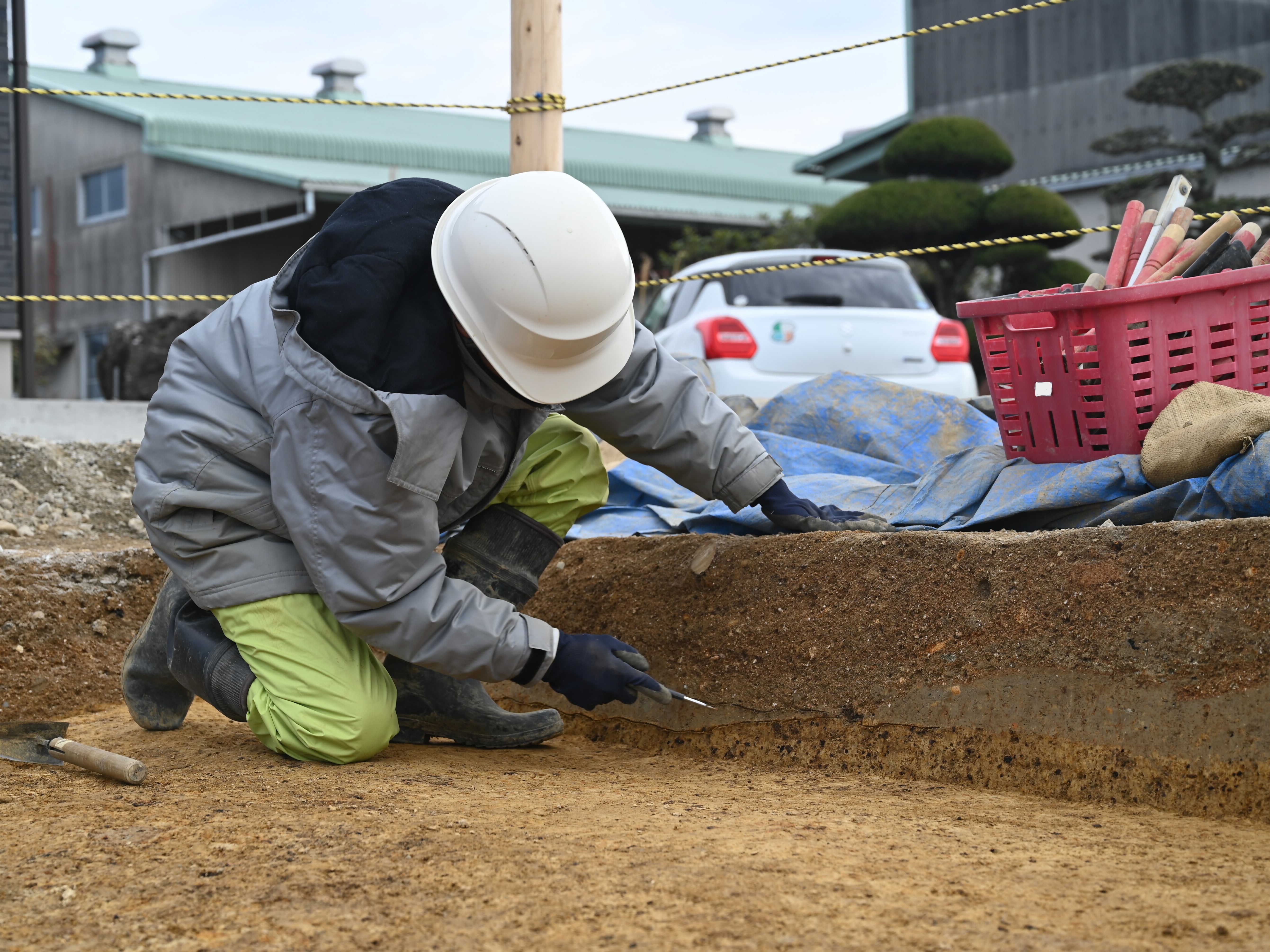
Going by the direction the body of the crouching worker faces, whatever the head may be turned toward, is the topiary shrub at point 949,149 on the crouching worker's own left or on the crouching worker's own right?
on the crouching worker's own left

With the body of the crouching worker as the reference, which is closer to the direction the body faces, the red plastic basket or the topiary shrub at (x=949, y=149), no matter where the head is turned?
the red plastic basket

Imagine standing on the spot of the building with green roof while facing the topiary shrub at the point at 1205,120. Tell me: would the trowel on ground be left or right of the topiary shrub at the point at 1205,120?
right

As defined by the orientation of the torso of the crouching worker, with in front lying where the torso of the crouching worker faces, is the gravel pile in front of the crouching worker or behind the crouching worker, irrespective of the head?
behind

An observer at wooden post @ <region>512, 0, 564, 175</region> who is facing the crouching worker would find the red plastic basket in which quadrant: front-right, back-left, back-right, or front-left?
front-left

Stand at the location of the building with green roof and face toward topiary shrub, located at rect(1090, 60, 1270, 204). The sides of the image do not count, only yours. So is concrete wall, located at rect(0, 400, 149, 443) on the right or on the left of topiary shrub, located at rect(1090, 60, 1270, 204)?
right

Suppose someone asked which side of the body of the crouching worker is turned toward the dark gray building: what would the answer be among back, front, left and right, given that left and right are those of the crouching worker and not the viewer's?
left

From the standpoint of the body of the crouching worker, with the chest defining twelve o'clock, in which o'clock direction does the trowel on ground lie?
The trowel on ground is roughly at 5 o'clock from the crouching worker.

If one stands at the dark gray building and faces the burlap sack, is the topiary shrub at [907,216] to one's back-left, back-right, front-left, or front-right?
front-right

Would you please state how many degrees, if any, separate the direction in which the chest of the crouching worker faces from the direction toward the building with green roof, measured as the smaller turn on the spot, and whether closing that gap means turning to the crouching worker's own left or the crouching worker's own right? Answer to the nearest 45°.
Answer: approximately 135° to the crouching worker's own left

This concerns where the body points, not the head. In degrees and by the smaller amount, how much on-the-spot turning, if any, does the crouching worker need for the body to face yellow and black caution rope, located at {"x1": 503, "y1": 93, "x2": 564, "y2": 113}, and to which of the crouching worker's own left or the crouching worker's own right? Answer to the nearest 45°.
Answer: approximately 135° to the crouching worker's own left

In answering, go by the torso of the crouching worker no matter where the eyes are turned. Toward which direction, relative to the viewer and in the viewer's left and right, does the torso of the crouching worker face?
facing the viewer and to the right of the viewer

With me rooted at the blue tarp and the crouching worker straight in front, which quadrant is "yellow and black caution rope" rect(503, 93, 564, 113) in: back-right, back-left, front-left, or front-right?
front-right

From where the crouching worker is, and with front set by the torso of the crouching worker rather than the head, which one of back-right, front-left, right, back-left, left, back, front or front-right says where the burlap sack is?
front-left

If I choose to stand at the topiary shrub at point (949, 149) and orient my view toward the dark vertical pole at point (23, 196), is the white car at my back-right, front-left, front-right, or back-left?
front-left
